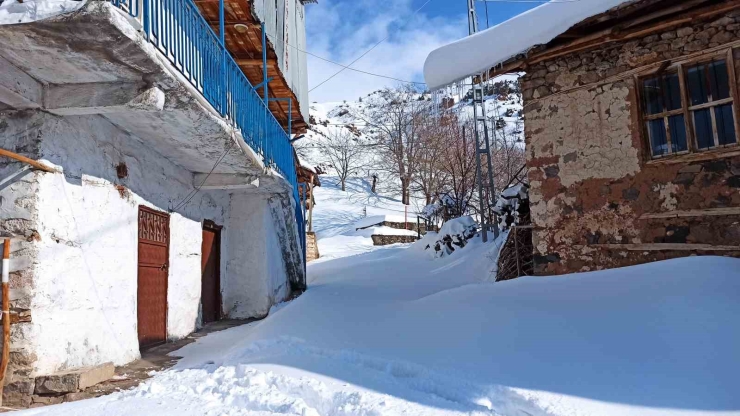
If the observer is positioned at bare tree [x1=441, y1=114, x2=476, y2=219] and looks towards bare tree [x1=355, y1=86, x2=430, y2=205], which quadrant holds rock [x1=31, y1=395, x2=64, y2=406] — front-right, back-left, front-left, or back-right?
back-left

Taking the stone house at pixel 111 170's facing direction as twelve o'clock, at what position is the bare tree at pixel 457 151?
The bare tree is roughly at 9 o'clock from the stone house.

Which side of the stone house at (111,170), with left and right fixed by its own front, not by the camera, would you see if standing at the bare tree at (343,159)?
left

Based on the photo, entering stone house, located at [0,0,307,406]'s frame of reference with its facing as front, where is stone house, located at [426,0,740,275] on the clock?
stone house, located at [426,0,740,275] is roughly at 11 o'clock from stone house, located at [0,0,307,406].

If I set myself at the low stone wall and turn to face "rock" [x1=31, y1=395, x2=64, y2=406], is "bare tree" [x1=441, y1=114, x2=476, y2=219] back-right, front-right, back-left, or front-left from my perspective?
back-left

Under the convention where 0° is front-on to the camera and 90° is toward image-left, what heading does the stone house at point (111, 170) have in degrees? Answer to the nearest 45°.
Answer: approximately 315°

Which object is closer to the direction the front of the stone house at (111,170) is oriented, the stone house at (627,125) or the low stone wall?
the stone house

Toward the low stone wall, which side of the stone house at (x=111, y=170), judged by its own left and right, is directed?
left
